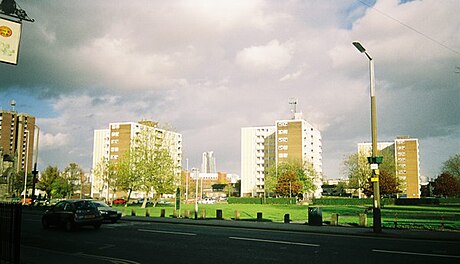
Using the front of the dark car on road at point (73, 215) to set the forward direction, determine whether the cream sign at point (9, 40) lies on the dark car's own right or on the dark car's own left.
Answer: on the dark car's own left

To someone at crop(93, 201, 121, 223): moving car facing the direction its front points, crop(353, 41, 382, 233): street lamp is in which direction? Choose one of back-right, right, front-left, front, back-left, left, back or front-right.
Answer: front

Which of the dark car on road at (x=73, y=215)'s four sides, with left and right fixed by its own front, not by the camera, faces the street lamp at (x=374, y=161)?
back

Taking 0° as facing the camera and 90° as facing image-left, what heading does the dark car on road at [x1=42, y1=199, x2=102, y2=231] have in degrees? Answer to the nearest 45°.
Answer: approximately 135°

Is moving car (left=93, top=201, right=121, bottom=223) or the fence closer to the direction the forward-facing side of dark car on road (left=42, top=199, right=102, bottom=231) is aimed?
the moving car
